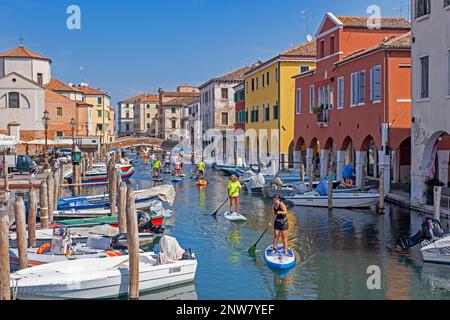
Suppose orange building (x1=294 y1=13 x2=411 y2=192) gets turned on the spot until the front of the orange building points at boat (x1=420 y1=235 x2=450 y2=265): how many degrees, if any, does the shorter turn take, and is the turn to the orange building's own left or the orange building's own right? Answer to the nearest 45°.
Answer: approximately 45° to the orange building's own left

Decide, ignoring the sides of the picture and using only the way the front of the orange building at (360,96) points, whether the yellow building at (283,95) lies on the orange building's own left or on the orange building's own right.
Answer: on the orange building's own right

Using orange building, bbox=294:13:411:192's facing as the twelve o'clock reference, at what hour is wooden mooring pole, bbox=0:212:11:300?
The wooden mooring pole is roughly at 11 o'clock from the orange building.

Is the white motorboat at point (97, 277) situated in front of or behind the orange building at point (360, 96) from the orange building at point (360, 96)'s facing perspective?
in front

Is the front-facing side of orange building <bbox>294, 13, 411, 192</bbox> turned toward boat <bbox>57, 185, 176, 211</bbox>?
yes

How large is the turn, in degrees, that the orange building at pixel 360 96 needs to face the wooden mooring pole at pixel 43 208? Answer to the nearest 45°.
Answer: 0° — it already faces it

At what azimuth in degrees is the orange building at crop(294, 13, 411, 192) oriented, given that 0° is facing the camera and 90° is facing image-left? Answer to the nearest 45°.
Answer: approximately 45°
